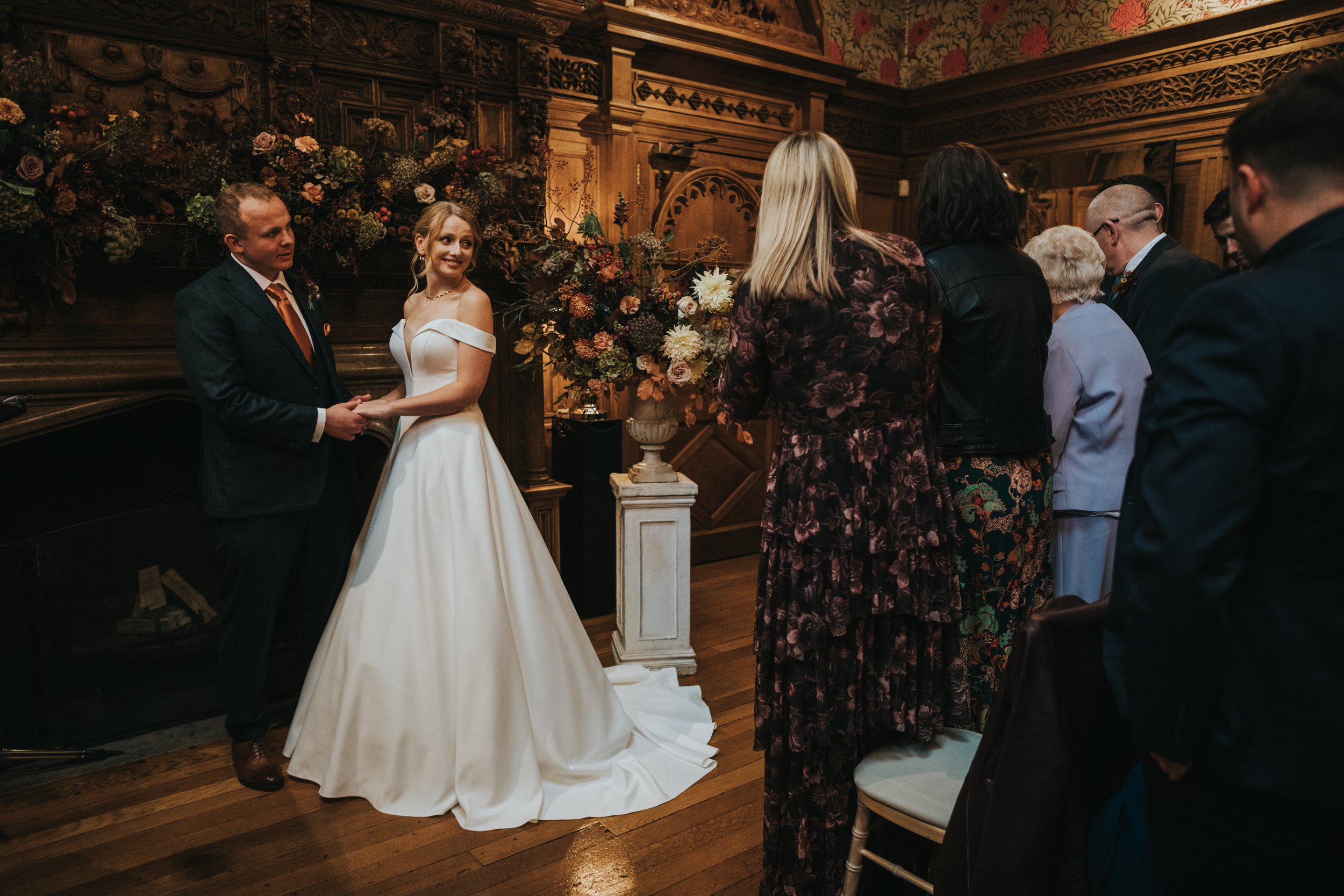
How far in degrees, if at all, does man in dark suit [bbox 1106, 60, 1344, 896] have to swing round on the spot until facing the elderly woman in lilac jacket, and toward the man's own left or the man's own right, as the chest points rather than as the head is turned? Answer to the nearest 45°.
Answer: approximately 45° to the man's own right

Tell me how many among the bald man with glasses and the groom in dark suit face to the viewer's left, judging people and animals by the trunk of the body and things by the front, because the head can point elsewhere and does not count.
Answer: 1

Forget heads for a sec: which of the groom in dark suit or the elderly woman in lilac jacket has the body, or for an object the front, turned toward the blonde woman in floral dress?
the groom in dark suit

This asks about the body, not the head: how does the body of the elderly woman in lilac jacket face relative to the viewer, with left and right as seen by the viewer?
facing away from the viewer and to the left of the viewer

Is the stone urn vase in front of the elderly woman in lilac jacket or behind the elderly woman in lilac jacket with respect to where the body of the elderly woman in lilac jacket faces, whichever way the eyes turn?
in front

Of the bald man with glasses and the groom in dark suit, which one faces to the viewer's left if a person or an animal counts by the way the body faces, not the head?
the bald man with glasses

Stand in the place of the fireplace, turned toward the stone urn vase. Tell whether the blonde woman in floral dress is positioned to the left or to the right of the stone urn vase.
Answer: right

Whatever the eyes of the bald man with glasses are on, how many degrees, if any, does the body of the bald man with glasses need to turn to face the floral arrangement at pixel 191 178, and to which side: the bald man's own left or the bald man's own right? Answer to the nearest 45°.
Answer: approximately 45° to the bald man's own left

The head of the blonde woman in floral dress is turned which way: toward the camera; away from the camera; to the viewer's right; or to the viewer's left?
away from the camera

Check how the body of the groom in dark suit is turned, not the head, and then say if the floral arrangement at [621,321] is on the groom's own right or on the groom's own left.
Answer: on the groom's own left

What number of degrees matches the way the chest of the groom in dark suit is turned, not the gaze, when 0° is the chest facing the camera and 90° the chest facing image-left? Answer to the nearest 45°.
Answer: approximately 315°

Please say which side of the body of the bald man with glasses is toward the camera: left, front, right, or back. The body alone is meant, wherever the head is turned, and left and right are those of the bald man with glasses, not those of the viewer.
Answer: left

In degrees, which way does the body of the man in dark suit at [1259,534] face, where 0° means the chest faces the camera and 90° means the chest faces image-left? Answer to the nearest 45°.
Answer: approximately 135°

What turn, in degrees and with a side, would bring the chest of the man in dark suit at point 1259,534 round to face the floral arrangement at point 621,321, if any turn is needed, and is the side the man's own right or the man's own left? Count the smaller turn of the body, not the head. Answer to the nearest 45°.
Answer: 0° — they already face it

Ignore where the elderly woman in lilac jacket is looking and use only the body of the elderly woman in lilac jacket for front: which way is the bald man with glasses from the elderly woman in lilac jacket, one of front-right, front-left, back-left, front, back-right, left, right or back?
front-right
